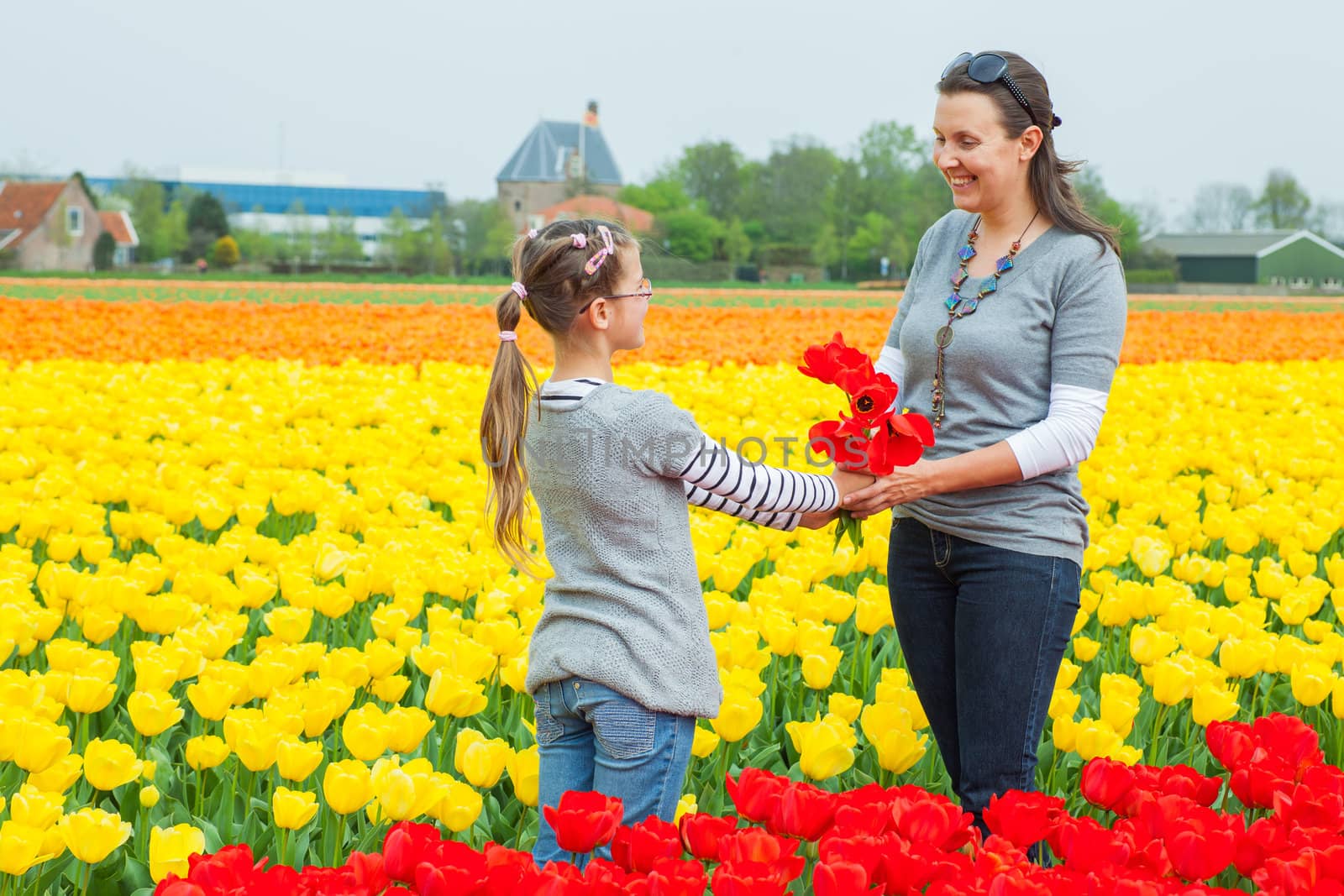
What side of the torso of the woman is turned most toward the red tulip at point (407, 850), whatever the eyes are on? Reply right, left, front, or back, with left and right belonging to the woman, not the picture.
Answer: front

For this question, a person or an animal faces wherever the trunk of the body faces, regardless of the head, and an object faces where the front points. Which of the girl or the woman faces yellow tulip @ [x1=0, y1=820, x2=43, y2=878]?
the woman

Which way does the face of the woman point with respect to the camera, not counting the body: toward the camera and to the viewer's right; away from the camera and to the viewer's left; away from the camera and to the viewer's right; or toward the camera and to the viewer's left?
toward the camera and to the viewer's left

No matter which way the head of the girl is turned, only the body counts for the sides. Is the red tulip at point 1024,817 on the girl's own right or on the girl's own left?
on the girl's own right

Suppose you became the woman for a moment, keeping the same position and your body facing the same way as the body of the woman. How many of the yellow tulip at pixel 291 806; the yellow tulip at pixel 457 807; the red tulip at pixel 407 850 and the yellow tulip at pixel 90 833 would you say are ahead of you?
4

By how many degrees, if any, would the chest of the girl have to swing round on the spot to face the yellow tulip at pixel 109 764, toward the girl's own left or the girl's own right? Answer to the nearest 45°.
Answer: approximately 135° to the girl's own left

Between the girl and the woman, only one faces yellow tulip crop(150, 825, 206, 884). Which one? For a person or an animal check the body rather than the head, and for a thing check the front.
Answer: the woman

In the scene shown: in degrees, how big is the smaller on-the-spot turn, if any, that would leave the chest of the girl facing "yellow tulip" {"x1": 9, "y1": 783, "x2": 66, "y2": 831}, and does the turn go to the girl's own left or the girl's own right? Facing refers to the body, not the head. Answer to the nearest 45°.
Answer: approximately 135° to the girl's own left

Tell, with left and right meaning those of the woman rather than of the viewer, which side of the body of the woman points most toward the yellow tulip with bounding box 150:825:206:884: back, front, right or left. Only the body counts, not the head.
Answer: front

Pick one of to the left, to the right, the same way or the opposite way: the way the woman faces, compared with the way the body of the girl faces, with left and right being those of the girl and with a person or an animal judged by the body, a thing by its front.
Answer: the opposite way

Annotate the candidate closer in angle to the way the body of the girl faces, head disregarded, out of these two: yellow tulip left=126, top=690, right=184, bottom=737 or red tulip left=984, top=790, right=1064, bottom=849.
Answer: the red tulip

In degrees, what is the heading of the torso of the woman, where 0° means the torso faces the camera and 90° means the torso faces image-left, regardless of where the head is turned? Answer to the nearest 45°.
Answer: approximately 45°

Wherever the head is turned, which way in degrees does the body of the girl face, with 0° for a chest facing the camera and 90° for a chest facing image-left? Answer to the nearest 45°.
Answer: approximately 225°
